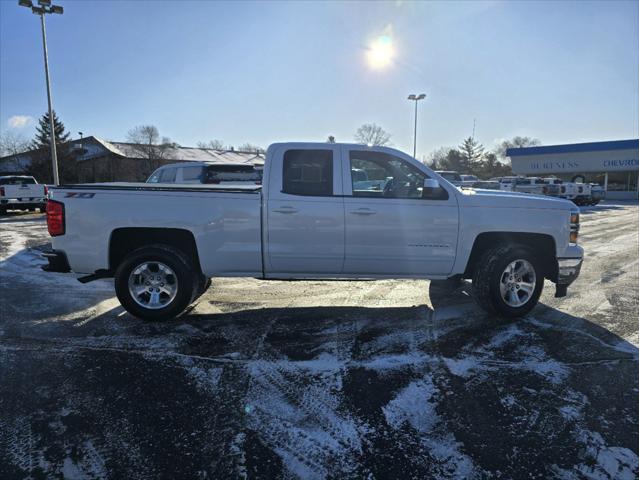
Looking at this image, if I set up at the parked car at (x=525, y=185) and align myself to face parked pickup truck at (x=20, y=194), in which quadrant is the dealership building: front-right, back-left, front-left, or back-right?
back-right

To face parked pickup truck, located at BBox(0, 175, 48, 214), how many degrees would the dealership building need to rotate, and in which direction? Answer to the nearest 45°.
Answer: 0° — it already faces it

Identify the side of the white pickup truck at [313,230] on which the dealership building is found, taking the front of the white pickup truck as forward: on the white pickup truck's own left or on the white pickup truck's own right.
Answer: on the white pickup truck's own left

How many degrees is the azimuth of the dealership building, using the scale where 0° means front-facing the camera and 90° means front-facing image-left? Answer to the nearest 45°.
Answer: approximately 45°

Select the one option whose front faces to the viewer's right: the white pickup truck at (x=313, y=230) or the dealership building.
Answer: the white pickup truck

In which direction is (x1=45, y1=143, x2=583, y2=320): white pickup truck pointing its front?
to the viewer's right

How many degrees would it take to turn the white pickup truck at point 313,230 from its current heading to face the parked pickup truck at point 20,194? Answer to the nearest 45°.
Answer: approximately 135° to its left

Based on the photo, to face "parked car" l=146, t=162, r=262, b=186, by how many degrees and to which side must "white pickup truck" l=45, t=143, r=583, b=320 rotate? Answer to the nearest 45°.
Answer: approximately 90° to its left

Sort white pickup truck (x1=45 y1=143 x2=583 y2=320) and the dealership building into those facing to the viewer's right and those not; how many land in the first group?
1
